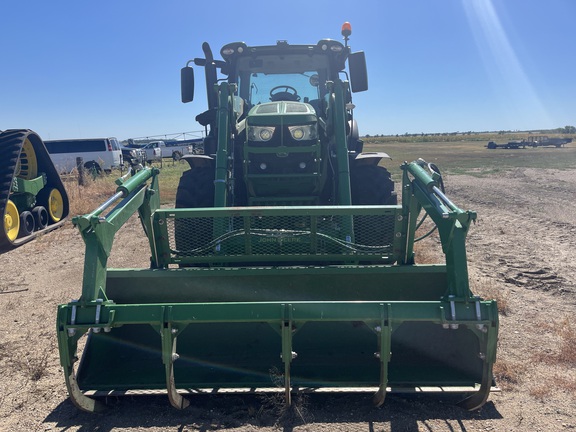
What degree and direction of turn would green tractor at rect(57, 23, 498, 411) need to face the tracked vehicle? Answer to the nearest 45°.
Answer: approximately 135° to its right

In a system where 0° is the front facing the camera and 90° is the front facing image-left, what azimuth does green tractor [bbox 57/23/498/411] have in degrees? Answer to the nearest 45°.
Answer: approximately 0°

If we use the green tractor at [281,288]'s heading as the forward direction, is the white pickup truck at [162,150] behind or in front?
behind
